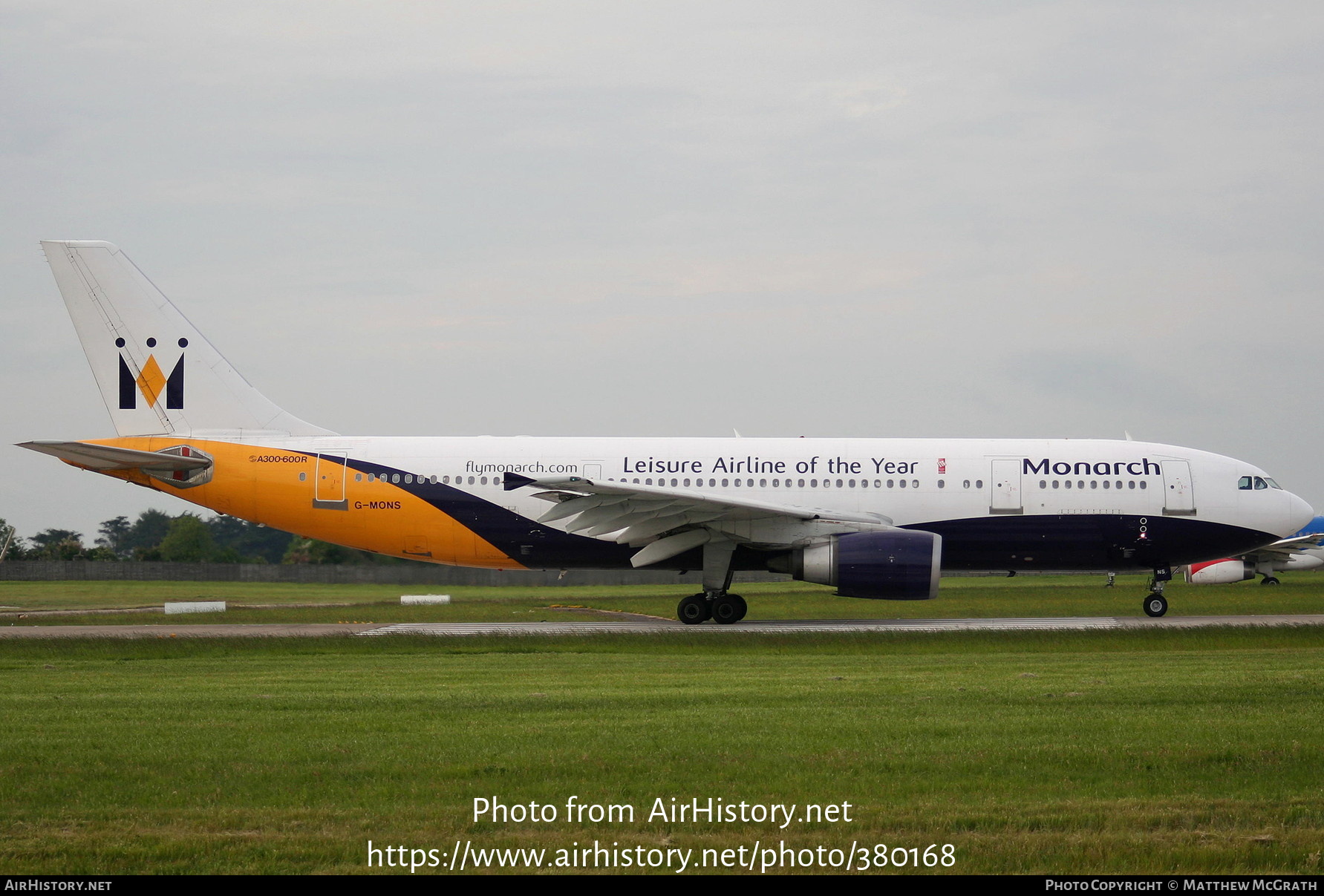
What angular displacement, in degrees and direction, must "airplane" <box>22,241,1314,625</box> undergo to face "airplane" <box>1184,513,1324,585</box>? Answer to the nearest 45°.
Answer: approximately 45° to its left

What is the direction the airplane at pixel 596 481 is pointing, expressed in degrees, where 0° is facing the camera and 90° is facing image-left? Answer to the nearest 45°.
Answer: approximately 270°

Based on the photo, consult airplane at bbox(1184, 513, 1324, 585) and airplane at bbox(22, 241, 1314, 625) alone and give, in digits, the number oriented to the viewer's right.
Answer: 1

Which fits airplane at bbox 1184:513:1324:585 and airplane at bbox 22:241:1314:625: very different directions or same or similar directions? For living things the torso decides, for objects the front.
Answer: very different directions

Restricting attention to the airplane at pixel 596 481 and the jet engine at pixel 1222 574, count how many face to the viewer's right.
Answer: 1

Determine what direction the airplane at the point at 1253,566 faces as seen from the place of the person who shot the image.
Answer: facing to the left of the viewer

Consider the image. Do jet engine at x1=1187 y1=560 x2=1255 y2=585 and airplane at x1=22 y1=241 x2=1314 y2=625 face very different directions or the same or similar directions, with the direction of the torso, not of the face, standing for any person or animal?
very different directions

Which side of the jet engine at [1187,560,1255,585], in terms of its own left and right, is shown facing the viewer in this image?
left
